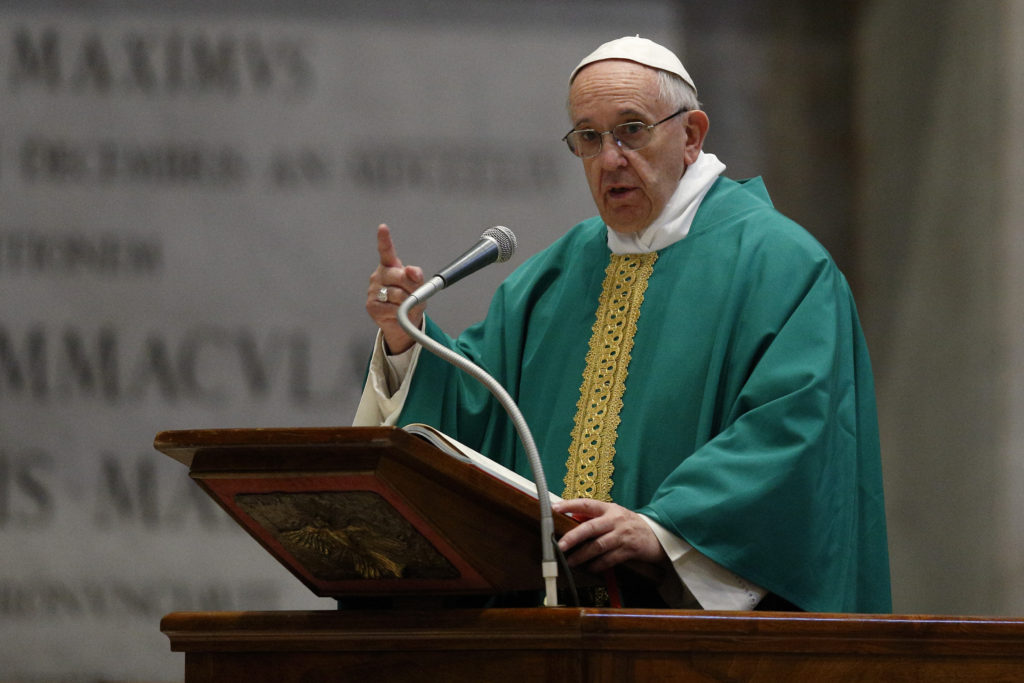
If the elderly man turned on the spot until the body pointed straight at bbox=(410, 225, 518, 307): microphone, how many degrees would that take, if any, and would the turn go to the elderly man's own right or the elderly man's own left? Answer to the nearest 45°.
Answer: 0° — they already face it

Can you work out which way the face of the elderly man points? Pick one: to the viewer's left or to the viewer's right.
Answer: to the viewer's left

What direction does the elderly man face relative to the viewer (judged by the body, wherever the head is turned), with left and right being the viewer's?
facing the viewer and to the left of the viewer
